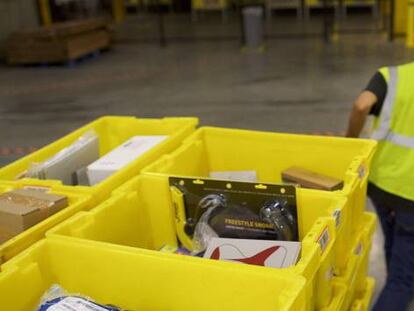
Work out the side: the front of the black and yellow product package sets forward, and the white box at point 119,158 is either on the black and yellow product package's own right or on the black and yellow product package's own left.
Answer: on the black and yellow product package's own right

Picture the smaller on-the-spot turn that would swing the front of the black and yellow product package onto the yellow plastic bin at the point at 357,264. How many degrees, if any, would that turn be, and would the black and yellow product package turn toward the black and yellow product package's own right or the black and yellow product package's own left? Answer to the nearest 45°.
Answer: approximately 90° to the black and yellow product package's own left

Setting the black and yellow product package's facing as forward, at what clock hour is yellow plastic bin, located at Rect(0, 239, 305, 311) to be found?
The yellow plastic bin is roughly at 1 o'clock from the black and yellow product package.

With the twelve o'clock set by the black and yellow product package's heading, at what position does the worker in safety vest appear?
The worker in safety vest is roughly at 8 o'clock from the black and yellow product package.

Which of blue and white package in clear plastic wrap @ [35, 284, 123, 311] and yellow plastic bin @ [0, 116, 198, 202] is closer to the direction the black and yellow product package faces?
the blue and white package in clear plastic wrap

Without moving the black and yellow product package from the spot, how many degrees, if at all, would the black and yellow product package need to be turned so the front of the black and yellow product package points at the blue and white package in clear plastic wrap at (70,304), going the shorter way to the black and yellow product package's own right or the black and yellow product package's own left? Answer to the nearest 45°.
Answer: approximately 45° to the black and yellow product package's own right

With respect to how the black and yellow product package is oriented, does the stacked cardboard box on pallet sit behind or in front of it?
behind

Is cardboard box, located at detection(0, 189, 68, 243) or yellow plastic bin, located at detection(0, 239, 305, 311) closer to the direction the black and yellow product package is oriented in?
the yellow plastic bin

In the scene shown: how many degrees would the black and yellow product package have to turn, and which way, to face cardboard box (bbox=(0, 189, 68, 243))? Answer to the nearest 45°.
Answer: approximately 90° to its right

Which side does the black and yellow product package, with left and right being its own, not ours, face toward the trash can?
back

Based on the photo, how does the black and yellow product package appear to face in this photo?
toward the camera
